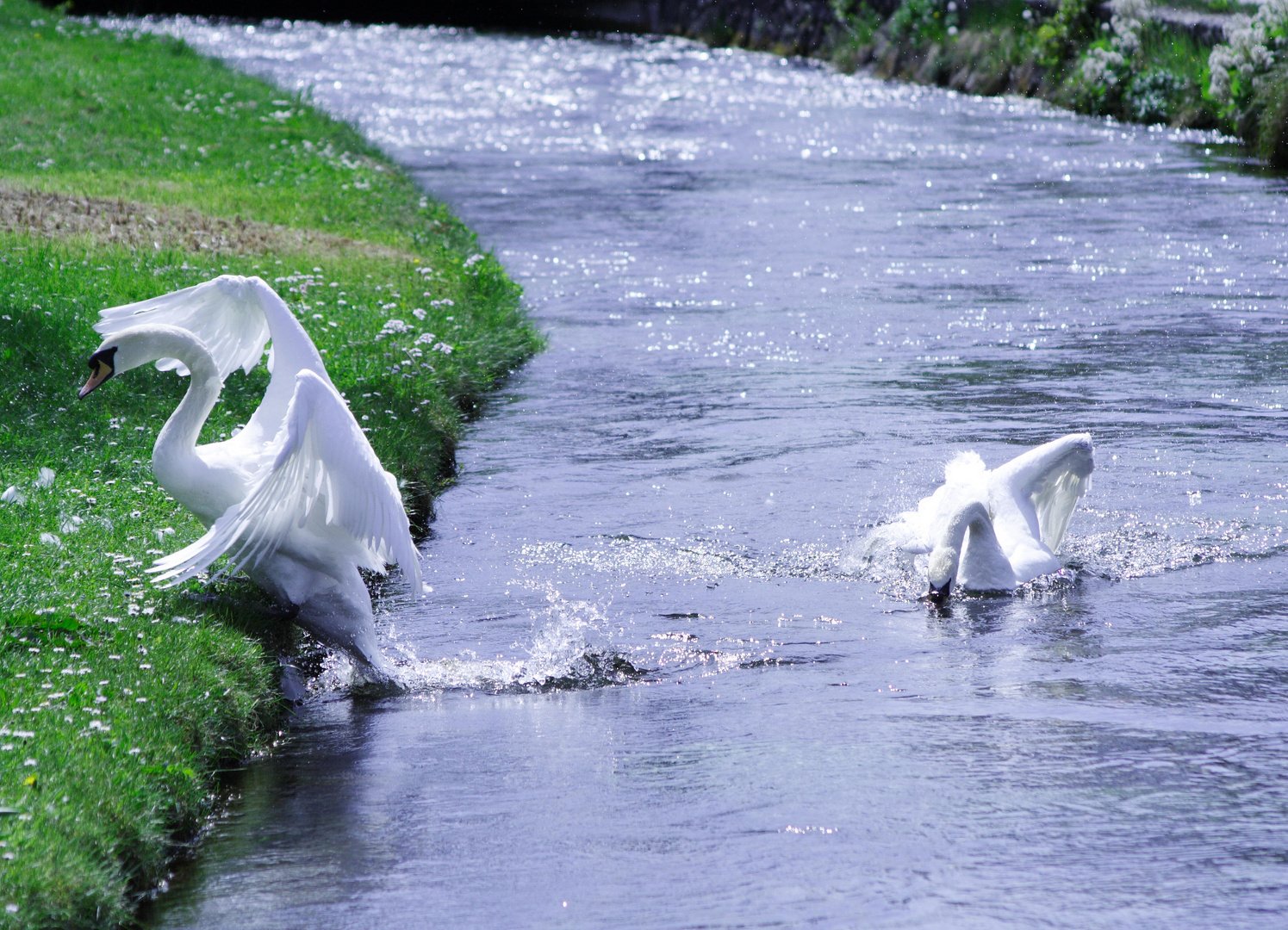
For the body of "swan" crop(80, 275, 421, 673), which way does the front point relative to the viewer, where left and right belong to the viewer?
facing to the left of the viewer

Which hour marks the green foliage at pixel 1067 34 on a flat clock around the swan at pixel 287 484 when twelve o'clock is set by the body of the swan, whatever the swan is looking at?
The green foliage is roughly at 4 o'clock from the swan.

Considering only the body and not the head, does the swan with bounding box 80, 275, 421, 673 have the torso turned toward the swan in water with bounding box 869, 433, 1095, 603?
no

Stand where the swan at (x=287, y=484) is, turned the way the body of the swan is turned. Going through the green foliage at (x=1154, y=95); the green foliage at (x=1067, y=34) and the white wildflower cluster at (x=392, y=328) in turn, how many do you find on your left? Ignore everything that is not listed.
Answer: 0

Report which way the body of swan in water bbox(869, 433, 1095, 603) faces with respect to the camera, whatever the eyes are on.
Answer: toward the camera

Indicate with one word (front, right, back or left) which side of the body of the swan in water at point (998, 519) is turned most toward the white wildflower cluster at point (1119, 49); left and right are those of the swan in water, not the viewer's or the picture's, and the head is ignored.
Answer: back

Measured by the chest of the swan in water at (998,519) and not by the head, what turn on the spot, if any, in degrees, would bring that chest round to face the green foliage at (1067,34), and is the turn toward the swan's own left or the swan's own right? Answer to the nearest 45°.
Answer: approximately 180°

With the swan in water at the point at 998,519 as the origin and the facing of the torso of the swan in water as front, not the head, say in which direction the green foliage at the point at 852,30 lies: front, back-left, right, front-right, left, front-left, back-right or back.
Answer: back

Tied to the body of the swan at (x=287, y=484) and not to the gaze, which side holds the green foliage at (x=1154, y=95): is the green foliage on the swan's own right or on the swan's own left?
on the swan's own right

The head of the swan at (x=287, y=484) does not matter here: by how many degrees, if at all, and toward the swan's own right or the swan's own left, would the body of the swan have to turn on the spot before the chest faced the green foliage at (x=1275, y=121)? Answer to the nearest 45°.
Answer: approximately 135° to the swan's own right

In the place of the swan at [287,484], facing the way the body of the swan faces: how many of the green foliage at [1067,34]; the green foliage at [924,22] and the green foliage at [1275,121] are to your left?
0

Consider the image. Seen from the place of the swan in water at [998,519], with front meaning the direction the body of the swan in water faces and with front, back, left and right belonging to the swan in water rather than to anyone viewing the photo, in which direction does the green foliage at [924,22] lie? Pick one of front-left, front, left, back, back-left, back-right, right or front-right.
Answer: back

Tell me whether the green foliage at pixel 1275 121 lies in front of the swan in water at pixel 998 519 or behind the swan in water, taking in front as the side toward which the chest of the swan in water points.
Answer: behind

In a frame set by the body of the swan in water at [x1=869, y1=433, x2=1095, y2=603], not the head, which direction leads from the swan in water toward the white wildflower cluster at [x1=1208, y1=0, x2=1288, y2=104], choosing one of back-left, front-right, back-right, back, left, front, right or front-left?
back

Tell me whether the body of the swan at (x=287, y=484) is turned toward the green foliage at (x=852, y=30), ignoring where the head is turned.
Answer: no
